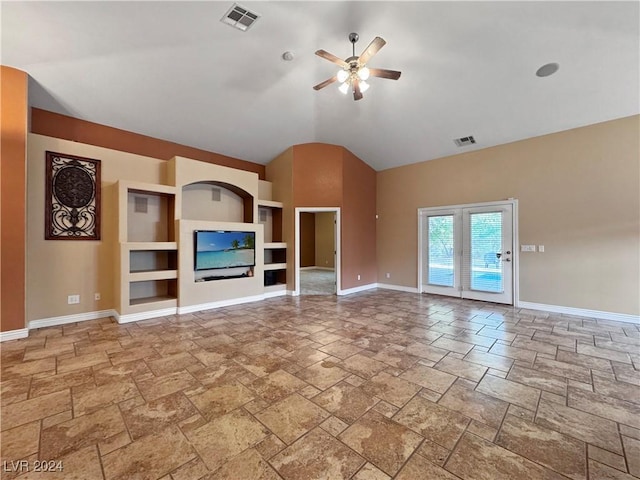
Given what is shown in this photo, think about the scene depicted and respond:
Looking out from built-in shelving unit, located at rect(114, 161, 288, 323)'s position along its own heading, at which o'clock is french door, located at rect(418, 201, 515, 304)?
The french door is roughly at 11 o'clock from the built-in shelving unit.

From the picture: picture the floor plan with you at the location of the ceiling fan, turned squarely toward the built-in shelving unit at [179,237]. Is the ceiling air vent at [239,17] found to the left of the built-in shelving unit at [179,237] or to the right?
left

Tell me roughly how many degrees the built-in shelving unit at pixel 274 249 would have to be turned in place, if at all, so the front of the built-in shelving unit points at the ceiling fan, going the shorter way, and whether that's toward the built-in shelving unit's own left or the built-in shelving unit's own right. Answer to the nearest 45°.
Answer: approximately 45° to the built-in shelving unit's own right

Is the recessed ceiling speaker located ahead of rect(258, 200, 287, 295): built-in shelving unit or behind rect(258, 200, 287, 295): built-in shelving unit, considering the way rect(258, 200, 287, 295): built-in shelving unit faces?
ahead

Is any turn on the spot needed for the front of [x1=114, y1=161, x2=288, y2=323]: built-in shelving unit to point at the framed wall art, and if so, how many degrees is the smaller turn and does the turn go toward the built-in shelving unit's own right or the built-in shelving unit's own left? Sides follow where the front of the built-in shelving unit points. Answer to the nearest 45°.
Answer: approximately 135° to the built-in shelving unit's own right

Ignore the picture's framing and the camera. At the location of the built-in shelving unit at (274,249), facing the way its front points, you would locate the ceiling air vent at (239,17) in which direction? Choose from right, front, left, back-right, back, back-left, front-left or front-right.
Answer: front-right

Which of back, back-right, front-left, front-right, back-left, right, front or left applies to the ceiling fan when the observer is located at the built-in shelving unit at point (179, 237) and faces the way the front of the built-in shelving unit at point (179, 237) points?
front

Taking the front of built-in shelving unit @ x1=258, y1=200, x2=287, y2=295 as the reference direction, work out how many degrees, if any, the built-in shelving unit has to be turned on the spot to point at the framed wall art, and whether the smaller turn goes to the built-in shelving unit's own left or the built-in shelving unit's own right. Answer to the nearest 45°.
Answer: approximately 90° to the built-in shelving unit's own right

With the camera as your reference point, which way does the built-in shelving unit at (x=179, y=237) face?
facing the viewer and to the right of the viewer

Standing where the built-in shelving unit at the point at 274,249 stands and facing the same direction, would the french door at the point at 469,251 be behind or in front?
in front

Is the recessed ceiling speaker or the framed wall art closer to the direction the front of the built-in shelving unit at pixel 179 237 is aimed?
the recessed ceiling speaker

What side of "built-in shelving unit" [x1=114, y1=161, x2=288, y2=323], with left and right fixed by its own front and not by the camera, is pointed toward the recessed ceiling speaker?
front

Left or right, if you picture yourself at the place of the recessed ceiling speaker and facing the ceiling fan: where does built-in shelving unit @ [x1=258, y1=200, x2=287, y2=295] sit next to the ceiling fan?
right
